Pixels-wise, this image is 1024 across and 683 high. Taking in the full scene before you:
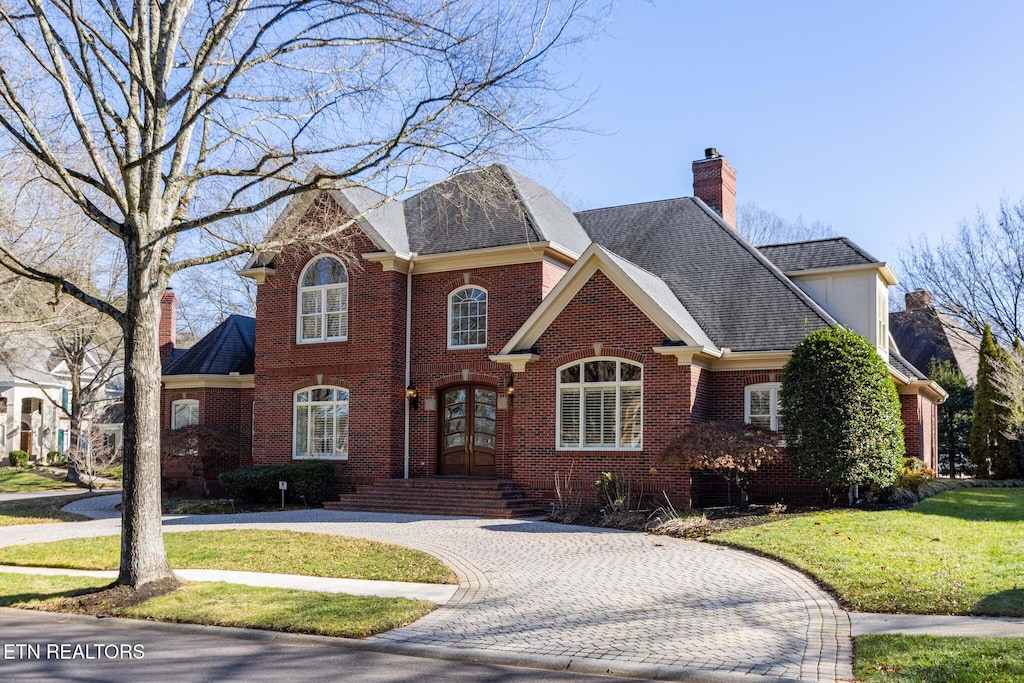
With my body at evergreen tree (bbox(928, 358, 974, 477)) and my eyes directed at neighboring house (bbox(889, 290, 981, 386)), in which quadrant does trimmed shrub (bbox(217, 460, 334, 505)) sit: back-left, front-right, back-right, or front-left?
back-left

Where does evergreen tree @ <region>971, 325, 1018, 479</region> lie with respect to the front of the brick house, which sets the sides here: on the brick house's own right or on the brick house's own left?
on the brick house's own left

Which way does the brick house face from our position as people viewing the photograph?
facing the viewer

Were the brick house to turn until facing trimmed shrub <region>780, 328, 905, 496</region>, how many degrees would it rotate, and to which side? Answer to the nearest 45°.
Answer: approximately 45° to its left

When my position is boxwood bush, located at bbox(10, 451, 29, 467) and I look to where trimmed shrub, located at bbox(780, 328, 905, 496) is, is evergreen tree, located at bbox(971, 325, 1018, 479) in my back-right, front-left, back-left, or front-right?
front-left

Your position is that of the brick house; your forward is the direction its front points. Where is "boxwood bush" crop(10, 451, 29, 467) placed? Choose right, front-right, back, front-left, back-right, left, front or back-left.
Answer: back-right

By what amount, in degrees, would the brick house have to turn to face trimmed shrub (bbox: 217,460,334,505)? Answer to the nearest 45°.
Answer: approximately 90° to its right

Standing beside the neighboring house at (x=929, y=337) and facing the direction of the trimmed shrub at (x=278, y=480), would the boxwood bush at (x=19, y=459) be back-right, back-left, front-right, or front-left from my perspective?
front-right

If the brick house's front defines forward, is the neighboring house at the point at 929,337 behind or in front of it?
behind

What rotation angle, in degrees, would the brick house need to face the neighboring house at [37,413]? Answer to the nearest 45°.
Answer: approximately 135° to its right
